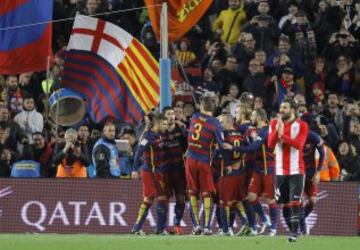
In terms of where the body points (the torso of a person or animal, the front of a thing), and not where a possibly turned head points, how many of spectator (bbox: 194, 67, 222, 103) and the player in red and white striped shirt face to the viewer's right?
0

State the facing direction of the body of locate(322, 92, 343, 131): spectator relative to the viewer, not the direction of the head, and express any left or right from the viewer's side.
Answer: facing the viewer and to the left of the viewer

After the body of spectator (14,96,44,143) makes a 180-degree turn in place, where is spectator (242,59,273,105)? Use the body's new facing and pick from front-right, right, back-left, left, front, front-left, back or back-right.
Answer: right

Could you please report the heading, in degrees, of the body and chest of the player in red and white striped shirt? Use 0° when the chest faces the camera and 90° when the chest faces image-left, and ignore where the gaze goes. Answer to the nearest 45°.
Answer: approximately 45°

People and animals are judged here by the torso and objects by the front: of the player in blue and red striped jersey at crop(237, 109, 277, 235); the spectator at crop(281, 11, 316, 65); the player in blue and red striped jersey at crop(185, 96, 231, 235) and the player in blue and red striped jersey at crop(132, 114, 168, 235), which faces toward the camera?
the spectator

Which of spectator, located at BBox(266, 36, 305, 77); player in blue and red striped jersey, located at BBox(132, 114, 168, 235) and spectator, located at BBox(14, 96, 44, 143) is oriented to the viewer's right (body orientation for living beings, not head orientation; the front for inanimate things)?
the player in blue and red striped jersey

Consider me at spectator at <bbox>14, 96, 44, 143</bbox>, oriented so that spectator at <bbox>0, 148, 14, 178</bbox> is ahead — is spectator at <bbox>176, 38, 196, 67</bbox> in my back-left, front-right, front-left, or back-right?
back-left

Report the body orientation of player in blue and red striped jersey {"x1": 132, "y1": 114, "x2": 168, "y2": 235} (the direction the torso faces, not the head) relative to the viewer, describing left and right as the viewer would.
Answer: facing to the right of the viewer

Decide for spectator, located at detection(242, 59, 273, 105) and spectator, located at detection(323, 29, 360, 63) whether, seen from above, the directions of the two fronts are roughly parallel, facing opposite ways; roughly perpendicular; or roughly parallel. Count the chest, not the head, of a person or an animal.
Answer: roughly parallel

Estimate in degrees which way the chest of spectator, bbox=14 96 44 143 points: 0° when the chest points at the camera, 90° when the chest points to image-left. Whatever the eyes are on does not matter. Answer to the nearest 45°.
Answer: approximately 0°

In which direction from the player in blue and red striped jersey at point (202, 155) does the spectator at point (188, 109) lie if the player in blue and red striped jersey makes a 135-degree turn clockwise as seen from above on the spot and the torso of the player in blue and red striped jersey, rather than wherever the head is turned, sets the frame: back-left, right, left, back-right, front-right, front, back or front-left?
back

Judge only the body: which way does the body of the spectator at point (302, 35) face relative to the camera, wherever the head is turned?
toward the camera

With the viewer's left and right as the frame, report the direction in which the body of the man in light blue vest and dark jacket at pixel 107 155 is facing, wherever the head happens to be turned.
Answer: facing the viewer and to the right of the viewer
